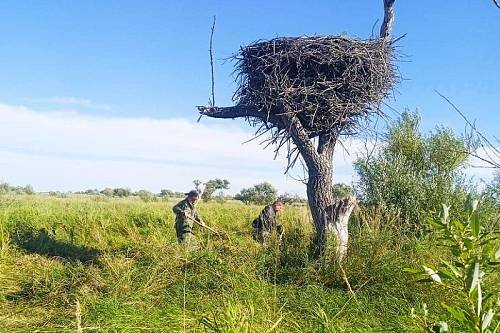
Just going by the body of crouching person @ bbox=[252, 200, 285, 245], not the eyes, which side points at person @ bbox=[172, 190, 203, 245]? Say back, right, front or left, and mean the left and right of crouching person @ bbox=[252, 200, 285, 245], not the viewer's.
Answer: back

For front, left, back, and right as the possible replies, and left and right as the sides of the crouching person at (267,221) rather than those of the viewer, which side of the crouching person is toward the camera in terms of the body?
right

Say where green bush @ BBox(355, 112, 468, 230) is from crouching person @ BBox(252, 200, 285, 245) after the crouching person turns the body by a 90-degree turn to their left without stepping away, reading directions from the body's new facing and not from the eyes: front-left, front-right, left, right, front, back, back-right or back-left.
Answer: front-right

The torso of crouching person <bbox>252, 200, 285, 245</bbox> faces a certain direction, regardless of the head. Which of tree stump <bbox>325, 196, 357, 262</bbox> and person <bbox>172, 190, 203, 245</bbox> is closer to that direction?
the tree stump
